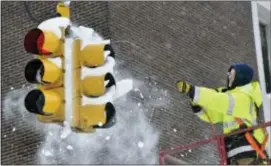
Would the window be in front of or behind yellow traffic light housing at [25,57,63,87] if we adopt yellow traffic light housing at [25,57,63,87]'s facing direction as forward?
behind

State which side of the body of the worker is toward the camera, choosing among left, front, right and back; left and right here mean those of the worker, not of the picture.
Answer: left

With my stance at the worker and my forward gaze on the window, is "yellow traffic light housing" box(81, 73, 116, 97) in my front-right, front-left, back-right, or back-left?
back-left

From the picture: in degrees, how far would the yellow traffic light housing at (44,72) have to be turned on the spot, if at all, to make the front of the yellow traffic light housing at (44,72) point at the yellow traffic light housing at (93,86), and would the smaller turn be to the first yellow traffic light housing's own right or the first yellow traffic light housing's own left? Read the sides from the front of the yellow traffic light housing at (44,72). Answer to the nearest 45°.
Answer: approximately 135° to the first yellow traffic light housing's own left

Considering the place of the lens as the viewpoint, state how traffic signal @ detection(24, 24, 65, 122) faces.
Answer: facing the viewer and to the left of the viewer

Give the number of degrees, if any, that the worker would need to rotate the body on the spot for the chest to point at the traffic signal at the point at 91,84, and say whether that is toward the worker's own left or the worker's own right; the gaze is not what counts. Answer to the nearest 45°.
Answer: approximately 45° to the worker's own left

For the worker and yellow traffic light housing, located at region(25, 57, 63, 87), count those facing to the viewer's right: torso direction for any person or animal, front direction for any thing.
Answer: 0

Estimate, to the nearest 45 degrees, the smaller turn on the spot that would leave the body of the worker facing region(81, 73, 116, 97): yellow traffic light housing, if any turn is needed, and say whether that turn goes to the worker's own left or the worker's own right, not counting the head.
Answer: approximately 45° to the worker's own left
